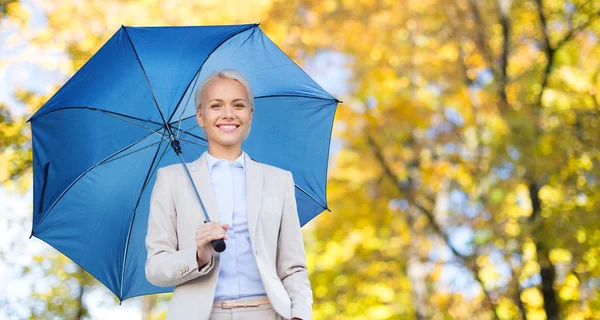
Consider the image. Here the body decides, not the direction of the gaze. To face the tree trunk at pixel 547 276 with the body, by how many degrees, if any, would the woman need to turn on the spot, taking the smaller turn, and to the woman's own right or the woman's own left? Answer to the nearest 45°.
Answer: approximately 135° to the woman's own left

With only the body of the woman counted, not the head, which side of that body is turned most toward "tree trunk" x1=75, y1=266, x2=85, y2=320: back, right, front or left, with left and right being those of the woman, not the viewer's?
back

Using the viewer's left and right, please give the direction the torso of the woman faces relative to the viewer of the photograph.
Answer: facing the viewer

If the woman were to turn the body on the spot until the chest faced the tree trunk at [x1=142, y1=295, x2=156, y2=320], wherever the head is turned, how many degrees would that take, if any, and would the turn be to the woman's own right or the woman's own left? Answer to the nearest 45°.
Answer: approximately 180°
